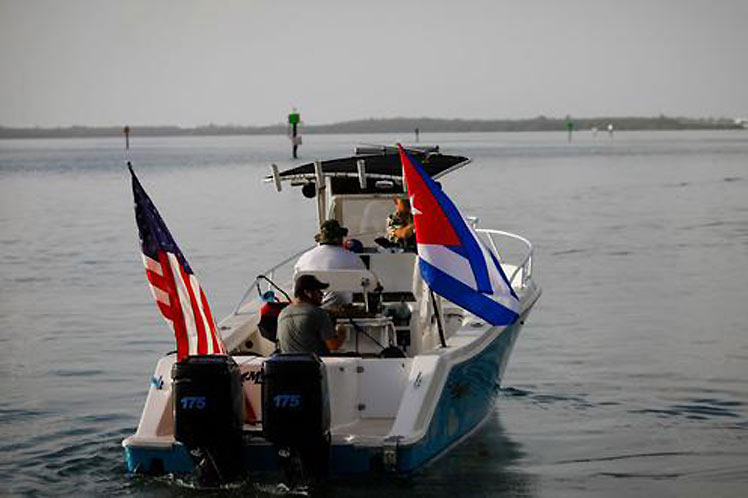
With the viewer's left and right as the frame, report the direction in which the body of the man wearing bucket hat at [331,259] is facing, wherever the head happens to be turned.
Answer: facing away from the viewer

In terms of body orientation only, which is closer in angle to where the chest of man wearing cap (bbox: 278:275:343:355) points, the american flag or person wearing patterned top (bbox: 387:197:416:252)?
the person wearing patterned top

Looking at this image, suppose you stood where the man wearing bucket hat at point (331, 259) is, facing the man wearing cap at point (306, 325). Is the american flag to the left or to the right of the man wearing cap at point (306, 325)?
right

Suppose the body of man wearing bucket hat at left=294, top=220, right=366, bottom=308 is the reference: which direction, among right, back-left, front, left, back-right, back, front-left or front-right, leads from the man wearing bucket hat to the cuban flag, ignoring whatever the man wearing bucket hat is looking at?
back-right

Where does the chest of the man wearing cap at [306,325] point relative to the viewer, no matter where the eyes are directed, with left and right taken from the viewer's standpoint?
facing away from the viewer and to the right of the viewer

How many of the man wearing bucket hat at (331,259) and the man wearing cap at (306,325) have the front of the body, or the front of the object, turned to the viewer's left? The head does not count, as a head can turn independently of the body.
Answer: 0

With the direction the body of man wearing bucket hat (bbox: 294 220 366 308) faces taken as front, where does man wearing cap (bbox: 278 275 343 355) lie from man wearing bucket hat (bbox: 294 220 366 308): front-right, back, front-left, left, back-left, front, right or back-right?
back

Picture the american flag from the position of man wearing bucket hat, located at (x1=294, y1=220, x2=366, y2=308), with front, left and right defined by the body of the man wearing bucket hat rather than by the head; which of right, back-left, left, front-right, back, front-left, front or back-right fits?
back-left

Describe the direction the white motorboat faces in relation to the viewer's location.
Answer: facing away from the viewer and to the right of the viewer

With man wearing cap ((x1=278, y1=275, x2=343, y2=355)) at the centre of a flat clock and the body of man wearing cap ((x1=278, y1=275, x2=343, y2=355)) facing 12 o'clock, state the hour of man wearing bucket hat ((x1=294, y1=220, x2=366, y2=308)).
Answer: man wearing bucket hat ((x1=294, y1=220, x2=366, y2=308)) is roughly at 11 o'clock from man wearing cap ((x1=278, y1=275, x2=343, y2=355)).

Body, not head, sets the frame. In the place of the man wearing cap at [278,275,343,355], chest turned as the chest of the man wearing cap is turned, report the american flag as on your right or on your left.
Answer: on your left
